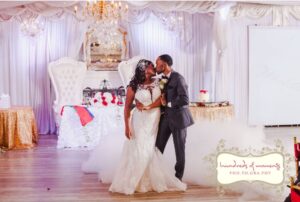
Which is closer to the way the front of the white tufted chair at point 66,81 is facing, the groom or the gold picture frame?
the groom

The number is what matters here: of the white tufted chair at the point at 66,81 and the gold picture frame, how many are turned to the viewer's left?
0

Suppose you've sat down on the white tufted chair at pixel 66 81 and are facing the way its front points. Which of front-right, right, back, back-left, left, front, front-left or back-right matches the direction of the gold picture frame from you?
left

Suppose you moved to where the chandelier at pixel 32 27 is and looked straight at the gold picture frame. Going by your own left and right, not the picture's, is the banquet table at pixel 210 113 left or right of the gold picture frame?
right

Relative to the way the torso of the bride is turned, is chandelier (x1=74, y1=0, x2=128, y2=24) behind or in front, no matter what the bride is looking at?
behind

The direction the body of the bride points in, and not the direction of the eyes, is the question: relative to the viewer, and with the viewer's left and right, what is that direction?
facing the viewer and to the right of the viewer

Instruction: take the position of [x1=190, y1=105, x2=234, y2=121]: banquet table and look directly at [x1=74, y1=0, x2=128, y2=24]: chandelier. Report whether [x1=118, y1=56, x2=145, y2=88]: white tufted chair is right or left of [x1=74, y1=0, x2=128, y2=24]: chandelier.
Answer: right

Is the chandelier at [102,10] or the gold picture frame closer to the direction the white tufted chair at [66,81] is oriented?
the chandelier

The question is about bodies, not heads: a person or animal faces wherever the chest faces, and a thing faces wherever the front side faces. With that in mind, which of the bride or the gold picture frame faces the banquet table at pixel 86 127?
the gold picture frame

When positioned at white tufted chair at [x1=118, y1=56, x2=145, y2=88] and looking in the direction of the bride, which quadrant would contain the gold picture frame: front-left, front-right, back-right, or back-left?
back-right

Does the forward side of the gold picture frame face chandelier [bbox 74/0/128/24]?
yes

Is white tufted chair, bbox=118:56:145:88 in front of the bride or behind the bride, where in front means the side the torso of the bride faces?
behind
